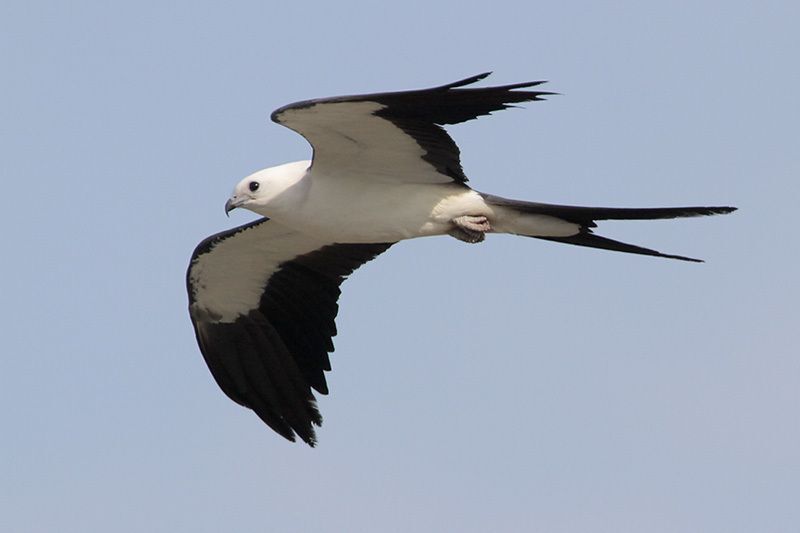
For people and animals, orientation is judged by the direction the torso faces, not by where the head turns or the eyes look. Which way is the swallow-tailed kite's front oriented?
to the viewer's left
